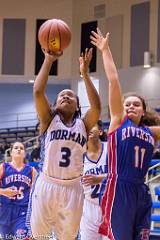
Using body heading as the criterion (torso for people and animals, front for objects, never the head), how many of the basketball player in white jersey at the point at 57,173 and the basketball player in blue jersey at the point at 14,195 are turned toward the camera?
2

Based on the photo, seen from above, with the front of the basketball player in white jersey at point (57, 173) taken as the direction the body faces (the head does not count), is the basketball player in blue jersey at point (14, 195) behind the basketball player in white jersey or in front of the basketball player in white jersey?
behind

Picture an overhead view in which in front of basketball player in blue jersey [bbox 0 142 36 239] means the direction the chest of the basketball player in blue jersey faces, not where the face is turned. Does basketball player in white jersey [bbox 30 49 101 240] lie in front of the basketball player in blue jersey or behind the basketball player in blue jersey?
in front

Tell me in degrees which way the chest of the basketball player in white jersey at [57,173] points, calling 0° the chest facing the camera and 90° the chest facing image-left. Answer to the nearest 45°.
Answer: approximately 0°

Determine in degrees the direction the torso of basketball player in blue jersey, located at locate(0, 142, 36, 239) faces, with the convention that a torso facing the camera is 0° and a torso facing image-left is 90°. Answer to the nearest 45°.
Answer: approximately 0°
